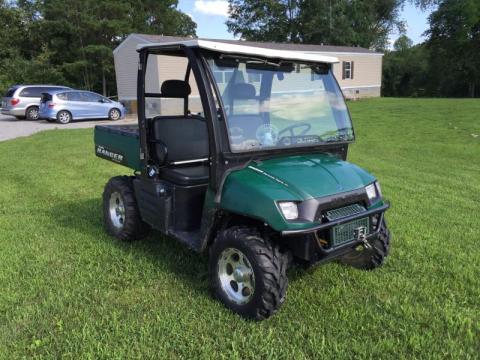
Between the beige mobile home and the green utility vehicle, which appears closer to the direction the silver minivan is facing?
the beige mobile home

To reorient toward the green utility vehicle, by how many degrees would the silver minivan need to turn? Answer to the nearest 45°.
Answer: approximately 135° to its right

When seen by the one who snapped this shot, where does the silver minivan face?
facing away from the viewer and to the right of the viewer

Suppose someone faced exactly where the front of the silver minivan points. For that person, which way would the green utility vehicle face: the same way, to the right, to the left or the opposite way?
to the right

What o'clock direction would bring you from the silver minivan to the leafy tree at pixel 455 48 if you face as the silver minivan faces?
The leafy tree is roughly at 1 o'clock from the silver minivan.

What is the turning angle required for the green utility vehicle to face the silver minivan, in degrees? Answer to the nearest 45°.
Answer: approximately 180°

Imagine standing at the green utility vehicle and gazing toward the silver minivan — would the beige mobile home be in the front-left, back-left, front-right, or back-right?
front-right

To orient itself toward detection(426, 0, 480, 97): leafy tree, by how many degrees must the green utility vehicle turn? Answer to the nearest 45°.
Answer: approximately 90° to its left

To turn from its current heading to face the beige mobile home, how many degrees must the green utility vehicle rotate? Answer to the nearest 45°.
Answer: approximately 135° to its left

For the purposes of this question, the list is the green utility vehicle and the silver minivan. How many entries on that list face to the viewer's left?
0
